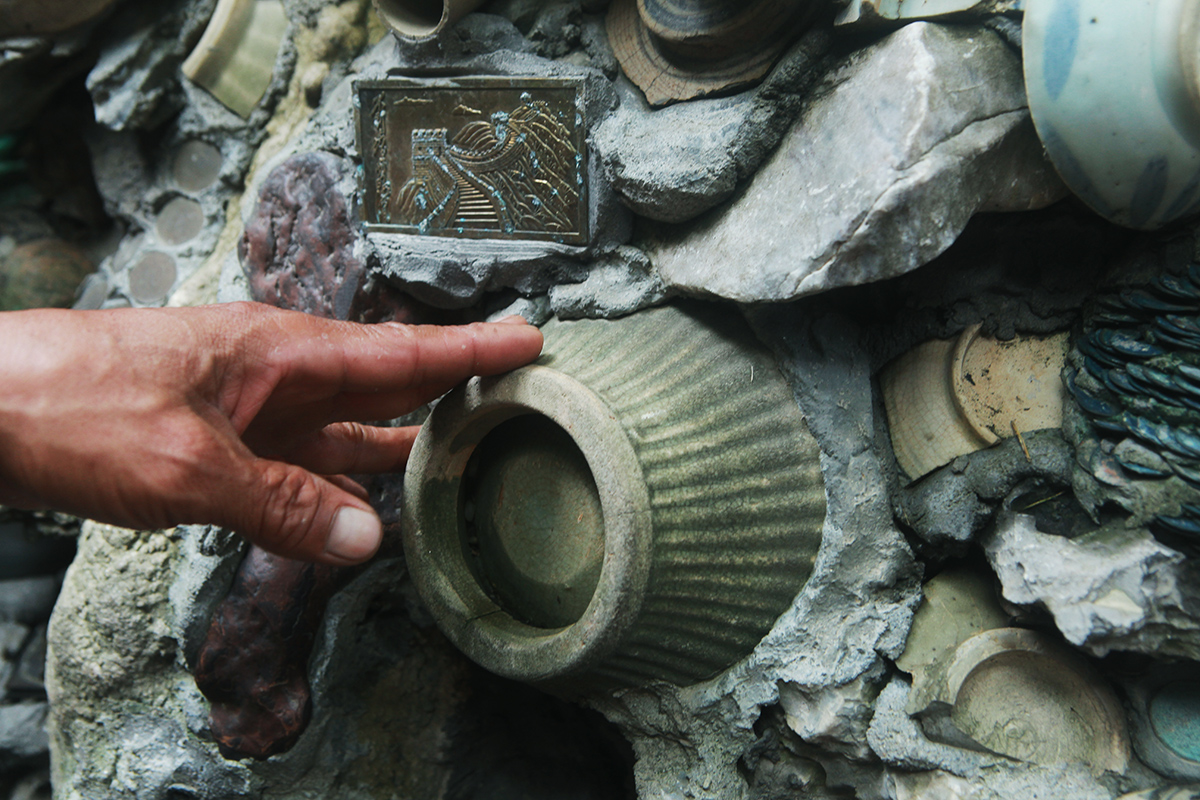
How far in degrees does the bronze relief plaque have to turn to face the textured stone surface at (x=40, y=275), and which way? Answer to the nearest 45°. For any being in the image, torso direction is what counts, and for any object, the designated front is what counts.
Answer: approximately 135° to its right

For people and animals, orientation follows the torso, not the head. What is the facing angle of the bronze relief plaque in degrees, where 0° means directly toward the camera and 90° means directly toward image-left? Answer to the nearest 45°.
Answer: approximately 0°

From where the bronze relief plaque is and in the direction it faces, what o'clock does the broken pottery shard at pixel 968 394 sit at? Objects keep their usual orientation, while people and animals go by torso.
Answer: The broken pottery shard is roughly at 10 o'clock from the bronze relief plaque.

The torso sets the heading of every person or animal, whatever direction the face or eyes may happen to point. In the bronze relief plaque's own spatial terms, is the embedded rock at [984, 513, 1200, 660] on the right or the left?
on its left

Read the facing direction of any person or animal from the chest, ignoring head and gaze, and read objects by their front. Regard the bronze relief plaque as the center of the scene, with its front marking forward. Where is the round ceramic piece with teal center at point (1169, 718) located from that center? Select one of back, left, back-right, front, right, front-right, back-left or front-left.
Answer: front-left

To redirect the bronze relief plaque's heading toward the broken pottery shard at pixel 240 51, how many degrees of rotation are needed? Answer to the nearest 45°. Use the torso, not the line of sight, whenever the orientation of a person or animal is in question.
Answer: approximately 135° to its right

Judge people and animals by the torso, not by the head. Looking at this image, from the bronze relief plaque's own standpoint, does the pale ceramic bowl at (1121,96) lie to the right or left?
on its left

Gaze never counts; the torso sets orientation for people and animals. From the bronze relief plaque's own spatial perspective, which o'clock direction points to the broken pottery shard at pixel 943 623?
The broken pottery shard is roughly at 10 o'clock from the bronze relief plaque.
